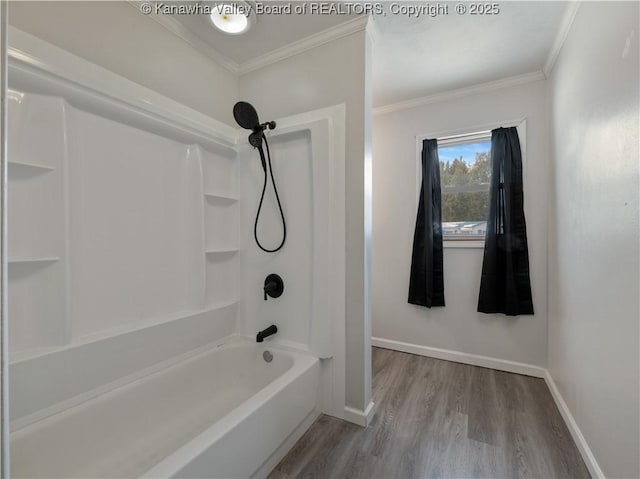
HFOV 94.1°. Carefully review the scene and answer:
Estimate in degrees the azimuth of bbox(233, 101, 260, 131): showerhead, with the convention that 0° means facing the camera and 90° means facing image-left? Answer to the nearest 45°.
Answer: approximately 45°

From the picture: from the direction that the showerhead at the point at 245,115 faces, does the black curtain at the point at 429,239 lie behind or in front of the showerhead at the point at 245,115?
behind
